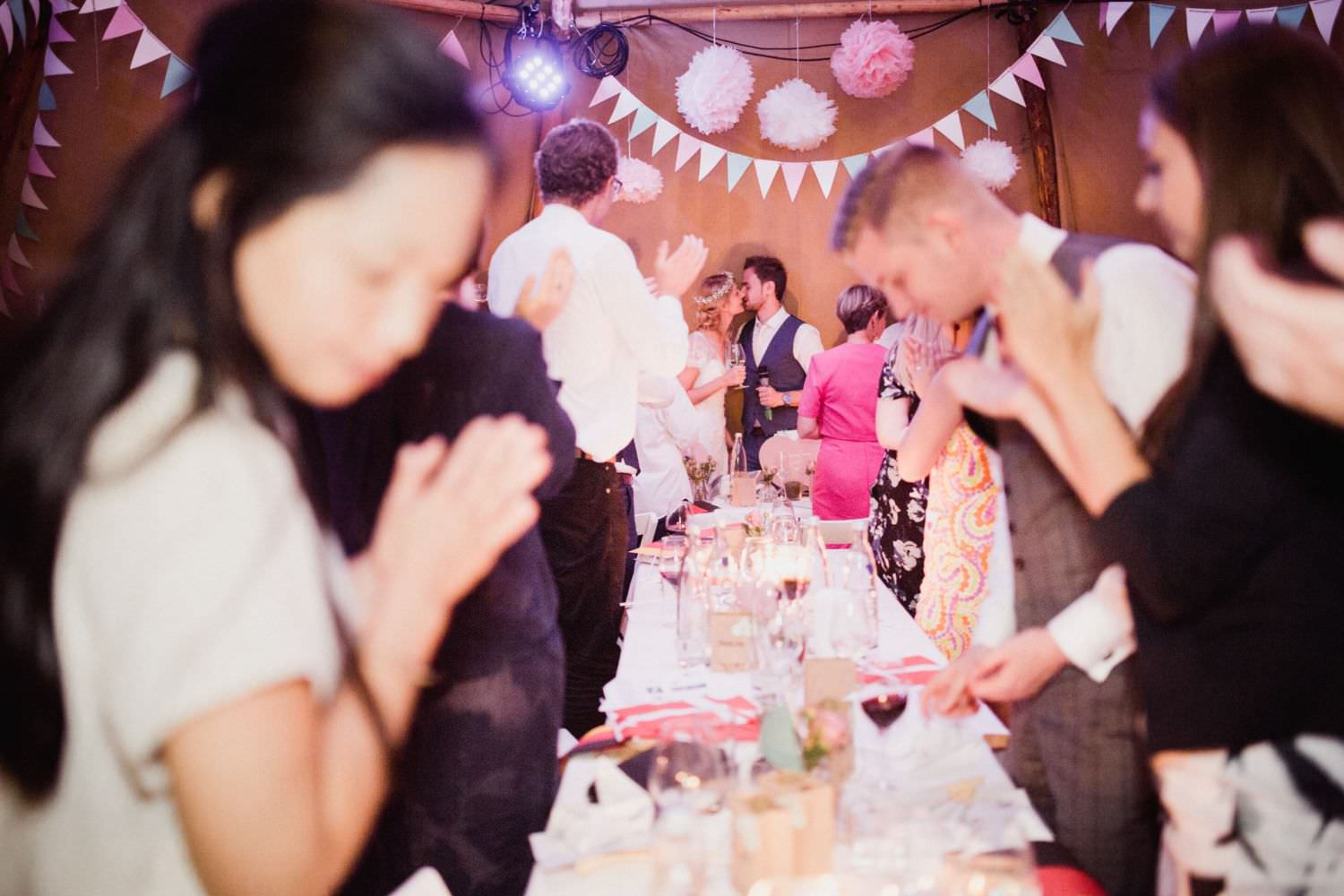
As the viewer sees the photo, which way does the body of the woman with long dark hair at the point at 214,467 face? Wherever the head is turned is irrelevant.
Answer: to the viewer's right

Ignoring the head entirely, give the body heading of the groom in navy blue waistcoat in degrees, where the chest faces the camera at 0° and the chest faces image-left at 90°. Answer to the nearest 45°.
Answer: approximately 45°

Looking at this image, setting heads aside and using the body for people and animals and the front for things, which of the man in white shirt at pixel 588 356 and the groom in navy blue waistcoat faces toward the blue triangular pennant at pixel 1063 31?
the man in white shirt

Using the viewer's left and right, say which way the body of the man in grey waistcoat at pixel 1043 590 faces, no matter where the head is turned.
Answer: facing to the left of the viewer

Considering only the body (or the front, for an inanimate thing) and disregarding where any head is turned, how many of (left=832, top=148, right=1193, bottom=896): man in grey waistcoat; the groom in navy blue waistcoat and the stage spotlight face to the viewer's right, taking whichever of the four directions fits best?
0

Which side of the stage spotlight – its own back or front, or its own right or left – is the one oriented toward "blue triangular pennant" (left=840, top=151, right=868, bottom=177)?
left

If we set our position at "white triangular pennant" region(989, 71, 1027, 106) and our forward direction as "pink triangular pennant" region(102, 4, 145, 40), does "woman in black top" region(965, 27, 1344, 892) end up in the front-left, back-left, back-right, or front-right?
front-left

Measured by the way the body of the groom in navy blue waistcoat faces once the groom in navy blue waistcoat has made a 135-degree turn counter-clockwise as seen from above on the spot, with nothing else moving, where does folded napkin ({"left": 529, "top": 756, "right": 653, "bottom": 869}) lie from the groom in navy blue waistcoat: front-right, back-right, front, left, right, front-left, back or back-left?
right

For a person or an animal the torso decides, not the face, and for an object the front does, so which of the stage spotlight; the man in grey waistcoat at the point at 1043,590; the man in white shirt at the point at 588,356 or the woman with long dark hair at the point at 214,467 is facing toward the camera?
the stage spotlight

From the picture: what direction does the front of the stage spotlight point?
toward the camera

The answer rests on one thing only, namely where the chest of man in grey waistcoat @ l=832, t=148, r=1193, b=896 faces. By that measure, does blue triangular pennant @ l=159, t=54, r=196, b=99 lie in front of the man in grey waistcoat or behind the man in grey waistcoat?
in front

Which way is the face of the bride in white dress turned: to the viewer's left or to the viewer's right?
to the viewer's right

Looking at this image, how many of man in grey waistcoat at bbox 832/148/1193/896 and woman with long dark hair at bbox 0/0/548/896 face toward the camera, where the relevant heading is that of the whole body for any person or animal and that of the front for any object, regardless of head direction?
0

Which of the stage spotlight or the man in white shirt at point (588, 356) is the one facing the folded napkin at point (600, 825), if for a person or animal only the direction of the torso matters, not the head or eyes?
the stage spotlight
